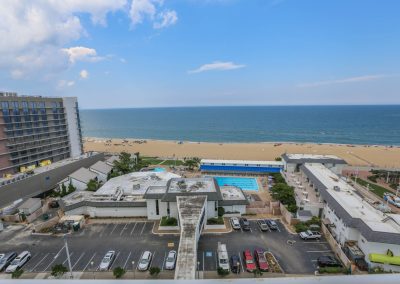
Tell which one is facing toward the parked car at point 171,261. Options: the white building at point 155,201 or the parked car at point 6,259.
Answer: the white building

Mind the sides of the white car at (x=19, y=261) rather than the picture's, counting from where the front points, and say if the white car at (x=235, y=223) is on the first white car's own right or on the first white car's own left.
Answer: on the first white car's own left

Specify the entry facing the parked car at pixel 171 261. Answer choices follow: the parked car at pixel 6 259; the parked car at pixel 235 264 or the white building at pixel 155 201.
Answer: the white building

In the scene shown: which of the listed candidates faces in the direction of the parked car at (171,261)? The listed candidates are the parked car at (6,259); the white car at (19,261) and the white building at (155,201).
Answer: the white building

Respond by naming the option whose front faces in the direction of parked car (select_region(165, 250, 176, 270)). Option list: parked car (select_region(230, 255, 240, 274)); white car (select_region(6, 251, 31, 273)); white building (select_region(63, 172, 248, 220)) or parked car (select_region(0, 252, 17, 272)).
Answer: the white building

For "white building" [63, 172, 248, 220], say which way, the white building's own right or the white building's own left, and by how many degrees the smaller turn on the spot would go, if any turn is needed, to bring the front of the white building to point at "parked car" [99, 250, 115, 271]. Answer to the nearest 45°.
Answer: approximately 45° to the white building's own right

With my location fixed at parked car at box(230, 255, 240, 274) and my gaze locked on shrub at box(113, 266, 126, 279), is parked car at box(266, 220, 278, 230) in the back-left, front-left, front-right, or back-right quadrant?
back-right

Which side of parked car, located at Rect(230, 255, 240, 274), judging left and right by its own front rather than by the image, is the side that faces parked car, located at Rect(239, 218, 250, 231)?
back

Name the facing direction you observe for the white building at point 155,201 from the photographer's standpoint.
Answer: facing the viewer

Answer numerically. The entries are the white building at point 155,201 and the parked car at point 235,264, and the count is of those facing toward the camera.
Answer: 2

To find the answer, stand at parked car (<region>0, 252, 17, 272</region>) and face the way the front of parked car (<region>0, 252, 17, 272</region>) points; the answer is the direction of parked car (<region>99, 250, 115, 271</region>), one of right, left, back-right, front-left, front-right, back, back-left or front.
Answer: left

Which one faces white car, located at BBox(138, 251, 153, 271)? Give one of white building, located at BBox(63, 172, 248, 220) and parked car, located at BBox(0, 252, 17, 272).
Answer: the white building

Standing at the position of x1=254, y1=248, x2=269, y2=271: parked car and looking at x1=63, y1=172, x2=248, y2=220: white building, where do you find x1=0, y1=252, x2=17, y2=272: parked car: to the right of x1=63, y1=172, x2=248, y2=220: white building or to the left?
left
